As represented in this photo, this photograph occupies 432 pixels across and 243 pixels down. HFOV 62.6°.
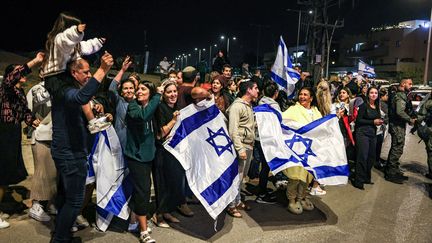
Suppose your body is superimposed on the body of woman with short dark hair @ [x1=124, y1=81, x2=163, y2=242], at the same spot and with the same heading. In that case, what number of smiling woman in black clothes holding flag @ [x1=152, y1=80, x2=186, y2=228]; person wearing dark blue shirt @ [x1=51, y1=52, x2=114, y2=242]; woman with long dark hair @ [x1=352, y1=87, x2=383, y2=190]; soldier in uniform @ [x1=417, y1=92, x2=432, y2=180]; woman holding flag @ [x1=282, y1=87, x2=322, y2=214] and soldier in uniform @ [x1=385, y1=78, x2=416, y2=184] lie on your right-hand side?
1

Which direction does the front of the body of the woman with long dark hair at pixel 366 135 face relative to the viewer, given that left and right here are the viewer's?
facing the viewer and to the right of the viewer

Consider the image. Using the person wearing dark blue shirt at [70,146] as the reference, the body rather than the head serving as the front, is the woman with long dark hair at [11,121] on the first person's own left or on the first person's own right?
on the first person's own left

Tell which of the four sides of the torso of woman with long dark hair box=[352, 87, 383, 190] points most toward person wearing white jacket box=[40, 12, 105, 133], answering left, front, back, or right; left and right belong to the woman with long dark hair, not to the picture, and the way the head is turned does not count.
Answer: right

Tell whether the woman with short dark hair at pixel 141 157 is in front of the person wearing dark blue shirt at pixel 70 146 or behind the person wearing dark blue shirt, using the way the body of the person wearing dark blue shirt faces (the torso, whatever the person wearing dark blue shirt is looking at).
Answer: in front

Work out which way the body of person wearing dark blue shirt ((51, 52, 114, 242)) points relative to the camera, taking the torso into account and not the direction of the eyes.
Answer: to the viewer's right

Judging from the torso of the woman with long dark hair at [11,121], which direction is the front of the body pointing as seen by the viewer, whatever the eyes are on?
to the viewer's right

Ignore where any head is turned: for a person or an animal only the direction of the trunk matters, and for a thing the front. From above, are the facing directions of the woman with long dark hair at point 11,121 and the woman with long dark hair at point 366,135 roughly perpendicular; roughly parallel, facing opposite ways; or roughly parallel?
roughly perpendicular
